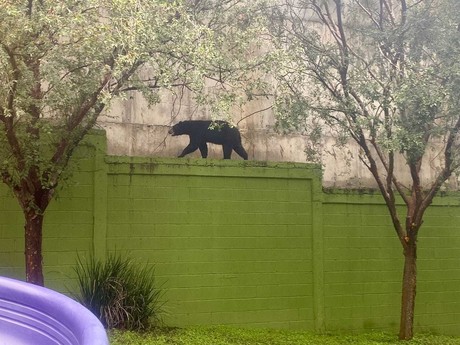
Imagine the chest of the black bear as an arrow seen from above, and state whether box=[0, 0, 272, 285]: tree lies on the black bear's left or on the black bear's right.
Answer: on the black bear's left

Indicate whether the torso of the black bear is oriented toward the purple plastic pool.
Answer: no

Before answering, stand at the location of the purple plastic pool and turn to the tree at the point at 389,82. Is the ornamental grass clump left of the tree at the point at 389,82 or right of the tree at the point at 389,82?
left

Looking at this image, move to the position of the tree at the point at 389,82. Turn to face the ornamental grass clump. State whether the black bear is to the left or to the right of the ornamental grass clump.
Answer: right

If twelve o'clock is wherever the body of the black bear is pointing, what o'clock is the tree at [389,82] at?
The tree is roughly at 7 o'clock from the black bear.

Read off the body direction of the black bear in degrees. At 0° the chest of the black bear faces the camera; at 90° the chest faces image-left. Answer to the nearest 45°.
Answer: approximately 90°

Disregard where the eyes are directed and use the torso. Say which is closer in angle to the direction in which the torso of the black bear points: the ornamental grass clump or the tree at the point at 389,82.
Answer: the ornamental grass clump

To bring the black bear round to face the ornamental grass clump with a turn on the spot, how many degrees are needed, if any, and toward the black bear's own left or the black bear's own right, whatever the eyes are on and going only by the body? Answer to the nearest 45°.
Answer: approximately 45° to the black bear's own left
